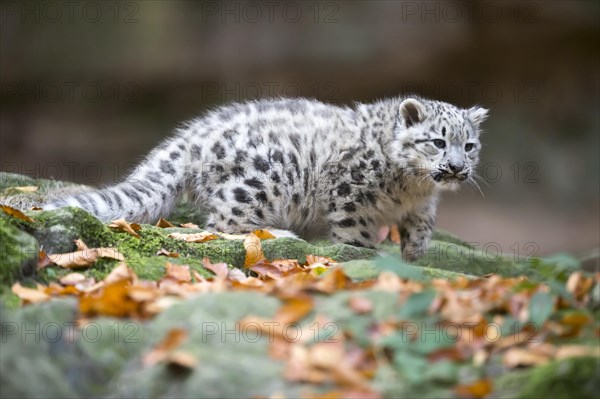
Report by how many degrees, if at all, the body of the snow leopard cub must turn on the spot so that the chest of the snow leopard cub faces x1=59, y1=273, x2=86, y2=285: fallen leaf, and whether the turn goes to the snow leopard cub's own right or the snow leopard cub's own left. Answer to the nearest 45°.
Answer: approximately 135° to the snow leopard cub's own right

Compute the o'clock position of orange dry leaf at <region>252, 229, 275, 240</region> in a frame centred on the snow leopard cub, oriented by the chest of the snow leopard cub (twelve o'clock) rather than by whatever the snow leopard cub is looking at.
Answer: The orange dry leaf is roughly at 4 o'clock from the snow leopard cub.

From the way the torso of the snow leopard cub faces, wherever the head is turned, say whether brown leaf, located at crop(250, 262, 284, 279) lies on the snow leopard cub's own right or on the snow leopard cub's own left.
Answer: on the snow leopard cub's own right

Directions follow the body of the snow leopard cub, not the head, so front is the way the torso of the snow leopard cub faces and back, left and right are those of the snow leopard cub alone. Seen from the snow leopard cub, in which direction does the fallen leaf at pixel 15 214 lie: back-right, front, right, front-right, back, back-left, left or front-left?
back-right

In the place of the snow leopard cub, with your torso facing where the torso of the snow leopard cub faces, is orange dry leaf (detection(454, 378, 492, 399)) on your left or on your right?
on your right

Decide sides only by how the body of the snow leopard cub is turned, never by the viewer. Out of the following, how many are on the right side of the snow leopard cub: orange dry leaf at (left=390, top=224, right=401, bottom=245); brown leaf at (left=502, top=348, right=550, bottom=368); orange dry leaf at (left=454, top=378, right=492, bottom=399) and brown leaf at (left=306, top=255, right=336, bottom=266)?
3

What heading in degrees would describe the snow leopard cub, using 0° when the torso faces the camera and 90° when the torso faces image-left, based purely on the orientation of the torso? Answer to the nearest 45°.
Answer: approximately 270°

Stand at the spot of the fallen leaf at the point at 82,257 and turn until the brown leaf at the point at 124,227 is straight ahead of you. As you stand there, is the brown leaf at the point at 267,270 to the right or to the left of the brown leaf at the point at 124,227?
right

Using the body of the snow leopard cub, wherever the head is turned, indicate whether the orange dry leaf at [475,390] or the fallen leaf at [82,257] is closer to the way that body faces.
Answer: the orange dry leaf

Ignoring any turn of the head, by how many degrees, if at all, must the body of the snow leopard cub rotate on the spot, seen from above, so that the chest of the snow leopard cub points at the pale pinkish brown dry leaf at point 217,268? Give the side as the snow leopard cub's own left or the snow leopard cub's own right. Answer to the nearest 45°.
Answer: approximately 90° to the snow leopard cub's own right
